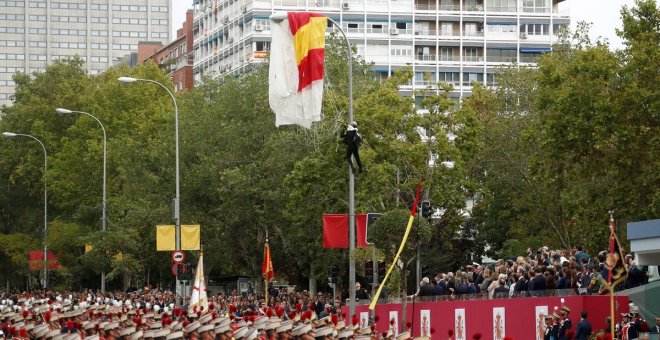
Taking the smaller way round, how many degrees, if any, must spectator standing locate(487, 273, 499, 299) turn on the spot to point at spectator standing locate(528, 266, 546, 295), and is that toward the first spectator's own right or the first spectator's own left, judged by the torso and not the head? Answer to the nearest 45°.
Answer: approximately 135° to the first spectator's own left

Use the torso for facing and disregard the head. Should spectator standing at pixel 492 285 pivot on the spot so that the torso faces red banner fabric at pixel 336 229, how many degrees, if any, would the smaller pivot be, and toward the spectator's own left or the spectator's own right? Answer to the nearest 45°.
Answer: approximately 45° to the spectator's own right

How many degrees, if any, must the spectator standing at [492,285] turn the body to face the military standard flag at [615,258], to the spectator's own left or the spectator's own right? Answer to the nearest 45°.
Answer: approximately 90° to the spectator's own left

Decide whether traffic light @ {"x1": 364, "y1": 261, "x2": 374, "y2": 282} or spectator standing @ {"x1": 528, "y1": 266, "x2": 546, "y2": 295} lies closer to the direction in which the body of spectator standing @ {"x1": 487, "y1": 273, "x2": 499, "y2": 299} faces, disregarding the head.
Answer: the traffic light

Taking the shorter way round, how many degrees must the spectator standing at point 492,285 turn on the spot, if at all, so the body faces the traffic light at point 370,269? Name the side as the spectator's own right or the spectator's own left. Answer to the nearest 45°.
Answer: approximately 45° to the spectator's own right
